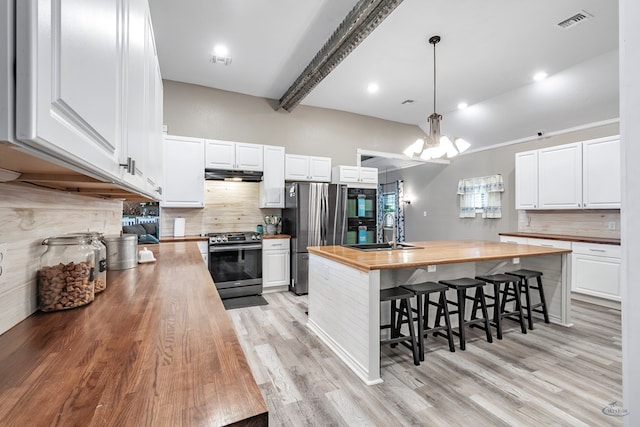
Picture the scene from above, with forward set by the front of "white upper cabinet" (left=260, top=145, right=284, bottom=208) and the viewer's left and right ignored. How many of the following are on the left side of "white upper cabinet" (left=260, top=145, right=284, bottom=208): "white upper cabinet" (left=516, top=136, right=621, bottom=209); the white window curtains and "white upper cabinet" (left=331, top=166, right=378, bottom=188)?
3

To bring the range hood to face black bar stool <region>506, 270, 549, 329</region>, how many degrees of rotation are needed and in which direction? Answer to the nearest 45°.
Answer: approximately 45° to its left

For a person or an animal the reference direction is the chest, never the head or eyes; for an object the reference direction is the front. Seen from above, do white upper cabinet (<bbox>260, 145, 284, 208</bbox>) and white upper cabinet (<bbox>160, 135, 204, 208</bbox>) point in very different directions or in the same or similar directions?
same or similar directions

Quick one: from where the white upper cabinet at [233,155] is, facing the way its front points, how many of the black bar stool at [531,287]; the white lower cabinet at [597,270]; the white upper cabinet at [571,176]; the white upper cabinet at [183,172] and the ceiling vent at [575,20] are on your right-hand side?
1

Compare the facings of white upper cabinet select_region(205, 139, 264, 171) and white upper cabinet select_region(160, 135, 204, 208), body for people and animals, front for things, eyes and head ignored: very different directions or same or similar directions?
same or similar directions

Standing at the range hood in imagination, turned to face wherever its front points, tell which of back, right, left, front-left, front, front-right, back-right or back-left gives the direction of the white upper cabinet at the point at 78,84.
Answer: front

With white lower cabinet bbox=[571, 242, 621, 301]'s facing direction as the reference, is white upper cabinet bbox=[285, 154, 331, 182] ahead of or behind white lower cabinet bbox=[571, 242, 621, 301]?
ahead

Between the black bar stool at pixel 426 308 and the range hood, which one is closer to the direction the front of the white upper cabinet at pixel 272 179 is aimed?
the black bar stool

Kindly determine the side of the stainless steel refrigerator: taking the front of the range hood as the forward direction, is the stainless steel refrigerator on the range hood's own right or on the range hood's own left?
on the range hood's own left

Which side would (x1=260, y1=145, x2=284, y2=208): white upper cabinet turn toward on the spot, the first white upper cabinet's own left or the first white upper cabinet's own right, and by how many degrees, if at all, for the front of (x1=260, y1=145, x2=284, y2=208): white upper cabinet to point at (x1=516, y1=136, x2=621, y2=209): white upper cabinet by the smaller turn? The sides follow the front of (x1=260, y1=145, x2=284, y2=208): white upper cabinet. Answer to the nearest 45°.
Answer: approximately 90° to the first white upper cabinet's own left

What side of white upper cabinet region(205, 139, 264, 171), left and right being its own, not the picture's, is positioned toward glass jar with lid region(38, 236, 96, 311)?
front

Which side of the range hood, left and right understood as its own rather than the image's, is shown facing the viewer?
front

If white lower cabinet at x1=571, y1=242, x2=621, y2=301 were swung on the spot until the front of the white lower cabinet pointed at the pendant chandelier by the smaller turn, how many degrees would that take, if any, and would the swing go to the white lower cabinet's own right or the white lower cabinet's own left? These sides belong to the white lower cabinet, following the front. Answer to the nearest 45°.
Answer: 0° — it already faces it

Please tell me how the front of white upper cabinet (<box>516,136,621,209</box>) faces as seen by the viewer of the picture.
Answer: facing the viewer and to the left of the viewer

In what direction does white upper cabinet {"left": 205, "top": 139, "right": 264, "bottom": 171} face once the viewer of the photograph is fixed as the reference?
facing the viewer

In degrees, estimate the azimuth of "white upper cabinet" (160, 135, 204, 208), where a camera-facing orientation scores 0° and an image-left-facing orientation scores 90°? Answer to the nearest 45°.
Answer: approximately 0°

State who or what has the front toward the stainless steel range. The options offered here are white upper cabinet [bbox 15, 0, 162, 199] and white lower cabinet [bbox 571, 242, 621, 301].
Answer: the white lower cabinet

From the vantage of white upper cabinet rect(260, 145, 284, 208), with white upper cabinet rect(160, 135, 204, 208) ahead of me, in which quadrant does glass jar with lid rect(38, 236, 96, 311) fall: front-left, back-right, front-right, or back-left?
front-left
